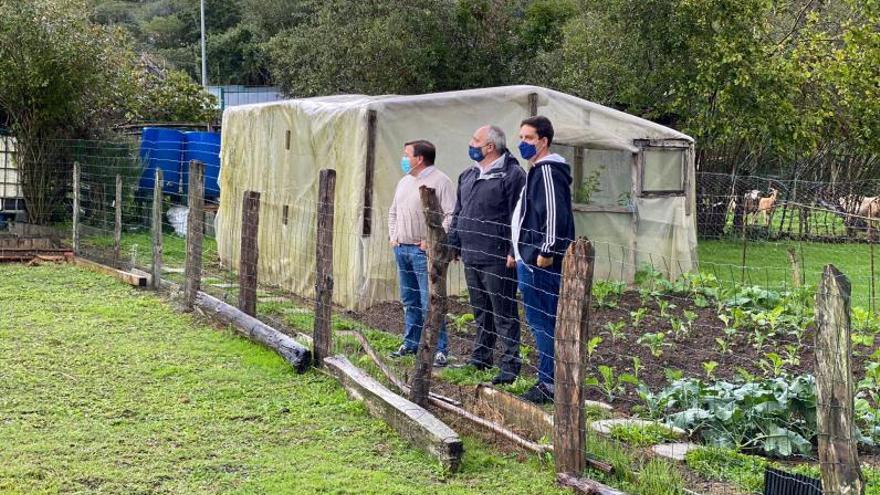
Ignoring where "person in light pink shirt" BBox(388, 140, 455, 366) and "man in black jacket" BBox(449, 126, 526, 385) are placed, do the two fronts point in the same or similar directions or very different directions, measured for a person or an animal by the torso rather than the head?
same or similar directions

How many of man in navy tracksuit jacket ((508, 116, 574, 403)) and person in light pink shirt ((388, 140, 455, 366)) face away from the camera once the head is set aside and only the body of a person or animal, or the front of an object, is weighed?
0

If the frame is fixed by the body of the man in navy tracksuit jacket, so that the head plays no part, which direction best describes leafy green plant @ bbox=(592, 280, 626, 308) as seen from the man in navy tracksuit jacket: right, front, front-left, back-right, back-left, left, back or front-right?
right

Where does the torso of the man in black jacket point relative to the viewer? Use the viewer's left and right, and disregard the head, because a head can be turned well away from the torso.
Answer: facing the viewer and to the left of the viewer

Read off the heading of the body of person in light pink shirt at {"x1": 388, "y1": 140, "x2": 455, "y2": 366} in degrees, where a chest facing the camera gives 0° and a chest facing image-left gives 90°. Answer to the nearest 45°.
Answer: approximately 45°

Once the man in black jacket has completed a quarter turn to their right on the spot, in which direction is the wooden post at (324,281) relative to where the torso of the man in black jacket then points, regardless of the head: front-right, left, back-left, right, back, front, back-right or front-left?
front-left

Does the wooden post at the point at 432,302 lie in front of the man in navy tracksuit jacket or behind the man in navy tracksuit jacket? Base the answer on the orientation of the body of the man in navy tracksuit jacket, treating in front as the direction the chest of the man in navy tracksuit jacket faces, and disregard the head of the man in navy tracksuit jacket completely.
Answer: in front

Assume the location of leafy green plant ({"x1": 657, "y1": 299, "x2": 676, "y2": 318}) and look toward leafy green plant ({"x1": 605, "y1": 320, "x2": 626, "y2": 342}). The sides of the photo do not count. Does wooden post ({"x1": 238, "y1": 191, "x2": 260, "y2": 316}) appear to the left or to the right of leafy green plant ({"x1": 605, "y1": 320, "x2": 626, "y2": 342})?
right

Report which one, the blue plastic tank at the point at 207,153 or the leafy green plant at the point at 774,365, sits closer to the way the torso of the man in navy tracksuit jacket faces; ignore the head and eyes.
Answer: the blue plastic tank
